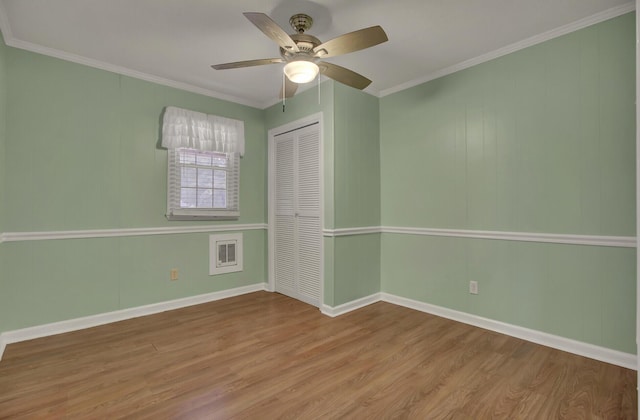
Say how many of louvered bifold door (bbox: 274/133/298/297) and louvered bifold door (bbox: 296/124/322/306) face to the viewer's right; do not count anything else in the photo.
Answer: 0

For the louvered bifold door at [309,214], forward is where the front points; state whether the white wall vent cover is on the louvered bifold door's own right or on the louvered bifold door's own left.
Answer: on the louvered bifold door's own right

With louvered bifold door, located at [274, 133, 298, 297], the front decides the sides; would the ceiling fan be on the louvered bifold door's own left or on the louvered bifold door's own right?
on the louvered bifold door's own left

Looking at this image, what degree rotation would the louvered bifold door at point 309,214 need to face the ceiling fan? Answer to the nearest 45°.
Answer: approximately 45° to its left

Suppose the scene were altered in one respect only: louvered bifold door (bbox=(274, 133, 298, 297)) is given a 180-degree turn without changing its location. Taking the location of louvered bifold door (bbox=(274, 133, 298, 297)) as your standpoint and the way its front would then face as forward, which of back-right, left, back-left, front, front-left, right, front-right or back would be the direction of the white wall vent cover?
back-left

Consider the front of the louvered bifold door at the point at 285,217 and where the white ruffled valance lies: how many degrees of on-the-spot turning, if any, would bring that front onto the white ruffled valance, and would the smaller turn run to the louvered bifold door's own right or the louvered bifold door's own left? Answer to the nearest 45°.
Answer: approximately 45° to the louvered bifold door's own right

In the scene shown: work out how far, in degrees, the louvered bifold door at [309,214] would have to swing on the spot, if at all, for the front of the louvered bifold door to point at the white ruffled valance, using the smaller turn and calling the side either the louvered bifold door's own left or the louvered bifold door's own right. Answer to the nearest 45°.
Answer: approximately 45° to the louvered bifold door's own right

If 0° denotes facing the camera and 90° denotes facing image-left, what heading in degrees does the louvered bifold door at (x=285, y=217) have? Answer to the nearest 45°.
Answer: approximately 45°
